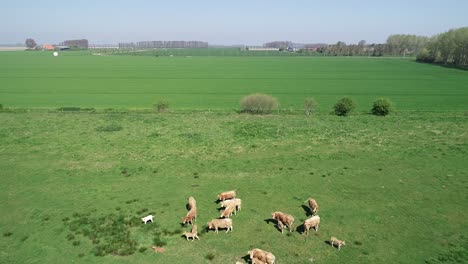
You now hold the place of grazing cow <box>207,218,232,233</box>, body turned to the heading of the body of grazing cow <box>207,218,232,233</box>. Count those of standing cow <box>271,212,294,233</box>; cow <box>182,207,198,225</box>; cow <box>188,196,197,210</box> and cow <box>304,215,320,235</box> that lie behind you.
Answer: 2

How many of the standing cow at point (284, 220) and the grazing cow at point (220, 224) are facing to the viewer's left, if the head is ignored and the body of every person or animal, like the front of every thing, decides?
2

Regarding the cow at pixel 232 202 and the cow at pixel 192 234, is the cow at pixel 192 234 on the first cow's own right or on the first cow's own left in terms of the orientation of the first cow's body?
on the first cow's own left

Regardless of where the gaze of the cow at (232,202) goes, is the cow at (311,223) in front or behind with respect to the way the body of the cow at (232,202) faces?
behind

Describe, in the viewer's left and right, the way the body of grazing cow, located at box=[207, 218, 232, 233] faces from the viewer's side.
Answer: facing to the left of the viewer

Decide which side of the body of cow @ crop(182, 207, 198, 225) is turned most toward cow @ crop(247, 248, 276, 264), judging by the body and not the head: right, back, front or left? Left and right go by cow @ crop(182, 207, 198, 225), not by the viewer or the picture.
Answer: left

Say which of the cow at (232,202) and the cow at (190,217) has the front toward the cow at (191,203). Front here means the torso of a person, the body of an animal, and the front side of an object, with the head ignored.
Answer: the cow at (232,202)

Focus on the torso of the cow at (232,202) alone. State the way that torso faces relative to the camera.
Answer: to the viewer's left

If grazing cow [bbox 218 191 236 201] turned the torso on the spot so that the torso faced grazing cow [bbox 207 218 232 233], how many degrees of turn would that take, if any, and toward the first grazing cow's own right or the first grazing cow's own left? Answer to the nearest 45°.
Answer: approximately 90° to the first grazing cow's own left

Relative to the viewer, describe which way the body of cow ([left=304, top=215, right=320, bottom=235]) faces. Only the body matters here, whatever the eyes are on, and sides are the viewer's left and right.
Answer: facing the viewer and to the left of the viewer

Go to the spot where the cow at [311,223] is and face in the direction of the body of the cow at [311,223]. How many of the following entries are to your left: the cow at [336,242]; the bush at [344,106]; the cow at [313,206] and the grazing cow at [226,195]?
1

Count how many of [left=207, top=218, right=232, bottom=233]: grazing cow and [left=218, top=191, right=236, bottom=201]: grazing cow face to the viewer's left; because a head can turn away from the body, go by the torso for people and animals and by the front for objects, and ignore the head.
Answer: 2

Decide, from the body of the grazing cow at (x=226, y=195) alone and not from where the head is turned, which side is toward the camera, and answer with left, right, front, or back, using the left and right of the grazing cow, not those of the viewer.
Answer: left

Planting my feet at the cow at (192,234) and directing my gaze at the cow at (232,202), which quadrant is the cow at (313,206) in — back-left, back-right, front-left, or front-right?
front-right

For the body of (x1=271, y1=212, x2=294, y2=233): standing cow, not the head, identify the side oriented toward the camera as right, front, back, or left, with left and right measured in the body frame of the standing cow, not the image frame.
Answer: left
